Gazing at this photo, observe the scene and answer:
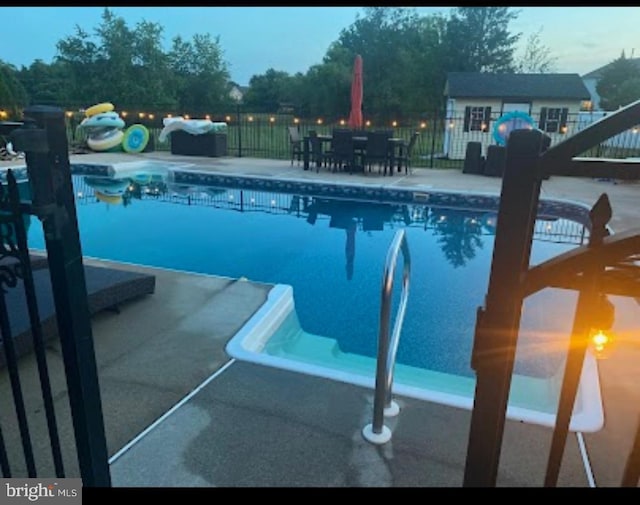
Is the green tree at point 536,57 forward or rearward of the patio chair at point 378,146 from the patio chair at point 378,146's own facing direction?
forward

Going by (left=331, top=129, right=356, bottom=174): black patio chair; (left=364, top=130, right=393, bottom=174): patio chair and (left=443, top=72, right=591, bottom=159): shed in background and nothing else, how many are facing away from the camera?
2

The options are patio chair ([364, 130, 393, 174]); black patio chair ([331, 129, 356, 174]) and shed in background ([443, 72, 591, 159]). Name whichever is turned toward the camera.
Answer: the shed in background

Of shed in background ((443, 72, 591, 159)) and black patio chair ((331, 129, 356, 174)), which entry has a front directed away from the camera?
the black patio chair

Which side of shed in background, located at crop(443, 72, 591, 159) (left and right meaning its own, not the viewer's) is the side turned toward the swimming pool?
front

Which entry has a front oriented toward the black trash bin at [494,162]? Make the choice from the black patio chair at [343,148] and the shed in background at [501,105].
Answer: the shed in background

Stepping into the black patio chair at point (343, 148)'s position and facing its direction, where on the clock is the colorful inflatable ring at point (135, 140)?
The colorful inflatable ring is roughly at 10 o'clock from the black patio chair.

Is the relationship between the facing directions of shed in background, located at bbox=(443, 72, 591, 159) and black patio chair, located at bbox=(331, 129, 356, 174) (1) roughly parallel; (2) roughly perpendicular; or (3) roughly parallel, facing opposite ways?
roughly parallel, facing opposite ways

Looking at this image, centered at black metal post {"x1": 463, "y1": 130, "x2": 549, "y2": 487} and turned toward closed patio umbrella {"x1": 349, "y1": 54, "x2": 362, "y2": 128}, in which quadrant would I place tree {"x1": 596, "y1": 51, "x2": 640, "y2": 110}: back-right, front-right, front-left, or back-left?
front-right

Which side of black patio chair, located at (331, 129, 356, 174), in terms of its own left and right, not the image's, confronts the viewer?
back

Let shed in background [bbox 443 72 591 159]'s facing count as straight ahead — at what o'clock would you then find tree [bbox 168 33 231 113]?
The tree is roughly at 4 o'clock from the shed in background.

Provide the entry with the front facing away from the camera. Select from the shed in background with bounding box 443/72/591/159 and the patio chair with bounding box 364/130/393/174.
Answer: the patio chair

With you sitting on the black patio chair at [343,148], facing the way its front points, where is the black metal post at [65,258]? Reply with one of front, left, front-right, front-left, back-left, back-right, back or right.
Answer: back

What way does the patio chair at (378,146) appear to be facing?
away from the camera

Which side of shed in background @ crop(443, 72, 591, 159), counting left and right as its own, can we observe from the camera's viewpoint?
front

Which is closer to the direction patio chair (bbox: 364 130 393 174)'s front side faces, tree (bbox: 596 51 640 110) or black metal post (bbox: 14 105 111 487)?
the tree

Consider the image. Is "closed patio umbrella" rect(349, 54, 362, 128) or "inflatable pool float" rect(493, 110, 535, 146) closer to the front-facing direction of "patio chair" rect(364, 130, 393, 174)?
the closed patio umbrella

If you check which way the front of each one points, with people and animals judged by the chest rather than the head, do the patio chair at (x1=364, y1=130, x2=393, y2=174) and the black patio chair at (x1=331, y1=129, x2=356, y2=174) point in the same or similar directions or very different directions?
same or similar directions

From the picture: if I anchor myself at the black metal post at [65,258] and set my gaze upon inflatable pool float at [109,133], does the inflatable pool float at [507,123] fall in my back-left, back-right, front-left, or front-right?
front-right

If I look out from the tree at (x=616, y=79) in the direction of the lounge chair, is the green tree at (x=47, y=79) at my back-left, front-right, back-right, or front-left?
front-right
